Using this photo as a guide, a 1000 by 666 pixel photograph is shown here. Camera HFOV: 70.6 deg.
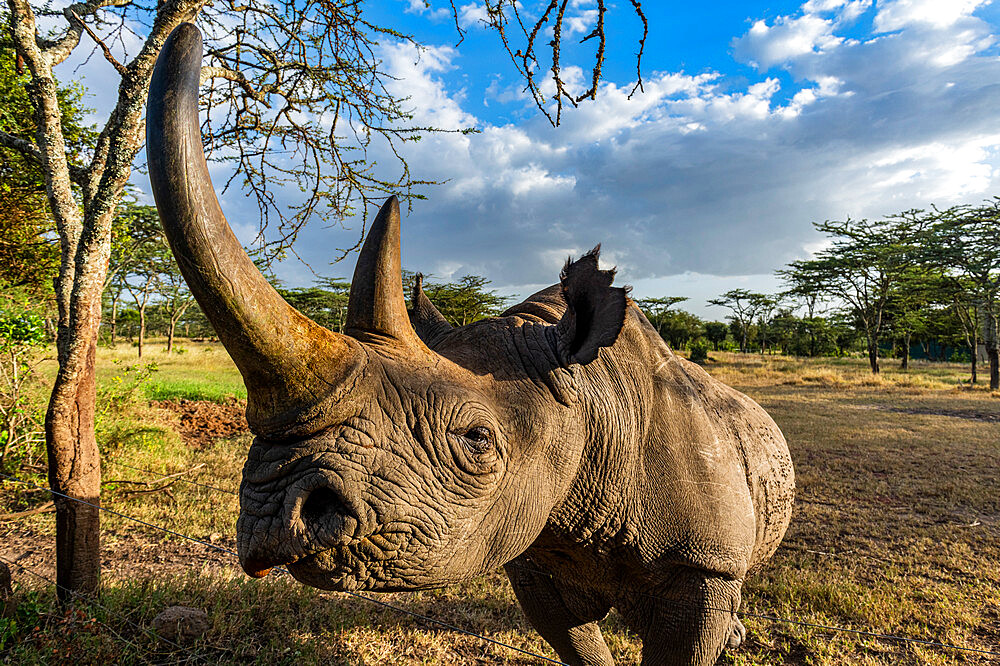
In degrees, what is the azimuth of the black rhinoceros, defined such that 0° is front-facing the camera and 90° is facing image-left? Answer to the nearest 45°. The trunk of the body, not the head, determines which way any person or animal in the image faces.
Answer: approximately 45°

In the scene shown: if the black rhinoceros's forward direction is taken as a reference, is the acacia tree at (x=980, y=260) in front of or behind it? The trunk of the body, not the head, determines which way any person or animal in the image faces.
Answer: behind
